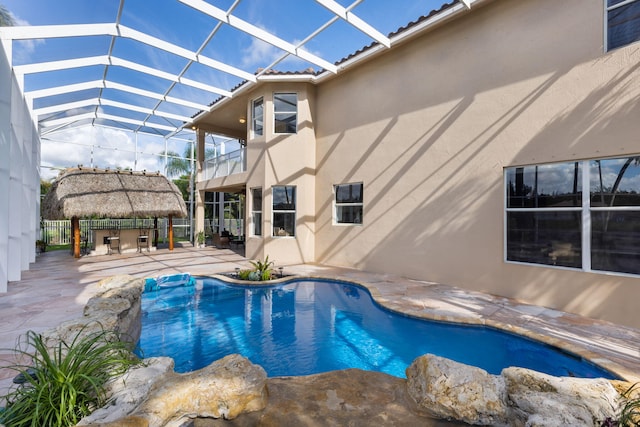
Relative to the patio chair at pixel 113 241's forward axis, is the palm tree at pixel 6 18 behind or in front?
behind

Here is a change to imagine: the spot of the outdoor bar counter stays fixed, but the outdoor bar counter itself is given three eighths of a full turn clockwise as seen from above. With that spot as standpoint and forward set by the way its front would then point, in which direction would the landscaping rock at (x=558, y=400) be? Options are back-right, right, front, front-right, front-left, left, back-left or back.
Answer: back-left

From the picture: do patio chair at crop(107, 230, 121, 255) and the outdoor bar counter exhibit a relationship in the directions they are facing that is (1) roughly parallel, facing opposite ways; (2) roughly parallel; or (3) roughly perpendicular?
roughly parallel, facing opposite ways

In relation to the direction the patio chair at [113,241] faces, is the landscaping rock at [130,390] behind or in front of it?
behind

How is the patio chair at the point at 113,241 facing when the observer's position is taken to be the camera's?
facing away from the viewer

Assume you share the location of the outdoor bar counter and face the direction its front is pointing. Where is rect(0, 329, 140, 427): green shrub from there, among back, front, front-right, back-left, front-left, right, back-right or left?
front

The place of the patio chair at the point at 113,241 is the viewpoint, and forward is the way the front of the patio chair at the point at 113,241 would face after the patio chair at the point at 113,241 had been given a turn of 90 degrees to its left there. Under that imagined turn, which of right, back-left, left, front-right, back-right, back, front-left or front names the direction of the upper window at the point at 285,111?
back-left

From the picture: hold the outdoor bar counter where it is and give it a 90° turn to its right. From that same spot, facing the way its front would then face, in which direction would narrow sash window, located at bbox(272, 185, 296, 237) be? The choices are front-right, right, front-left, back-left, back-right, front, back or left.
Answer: back-left

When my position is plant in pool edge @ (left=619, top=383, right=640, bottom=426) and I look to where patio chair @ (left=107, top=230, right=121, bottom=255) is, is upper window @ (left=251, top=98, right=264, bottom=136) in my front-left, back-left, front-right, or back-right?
front-right

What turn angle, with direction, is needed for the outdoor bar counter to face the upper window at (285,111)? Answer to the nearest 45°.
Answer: approximately 45° to its left

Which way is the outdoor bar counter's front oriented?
toward the camera

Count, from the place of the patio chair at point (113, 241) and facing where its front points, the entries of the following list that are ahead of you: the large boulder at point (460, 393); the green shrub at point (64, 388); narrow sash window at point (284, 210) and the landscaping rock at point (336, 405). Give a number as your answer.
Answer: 0

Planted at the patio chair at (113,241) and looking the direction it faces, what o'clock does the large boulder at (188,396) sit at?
The large boulder is roughly at 6 o'clock from the patio chair.

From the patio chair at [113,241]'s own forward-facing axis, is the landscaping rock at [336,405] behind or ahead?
behind

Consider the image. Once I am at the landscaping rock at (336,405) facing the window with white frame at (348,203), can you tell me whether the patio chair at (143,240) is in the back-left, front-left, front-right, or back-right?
front-left

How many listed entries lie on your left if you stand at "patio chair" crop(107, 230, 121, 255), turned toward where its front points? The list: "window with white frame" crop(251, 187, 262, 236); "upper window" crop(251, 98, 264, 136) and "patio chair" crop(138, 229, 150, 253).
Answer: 0

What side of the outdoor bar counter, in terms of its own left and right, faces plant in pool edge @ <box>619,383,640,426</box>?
front

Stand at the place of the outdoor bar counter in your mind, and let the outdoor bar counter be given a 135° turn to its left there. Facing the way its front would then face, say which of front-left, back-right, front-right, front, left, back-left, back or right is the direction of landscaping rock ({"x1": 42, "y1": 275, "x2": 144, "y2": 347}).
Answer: back-right

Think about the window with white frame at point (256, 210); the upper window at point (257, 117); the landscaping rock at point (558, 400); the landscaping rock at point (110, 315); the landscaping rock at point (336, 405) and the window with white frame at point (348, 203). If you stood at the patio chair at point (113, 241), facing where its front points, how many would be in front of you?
0
